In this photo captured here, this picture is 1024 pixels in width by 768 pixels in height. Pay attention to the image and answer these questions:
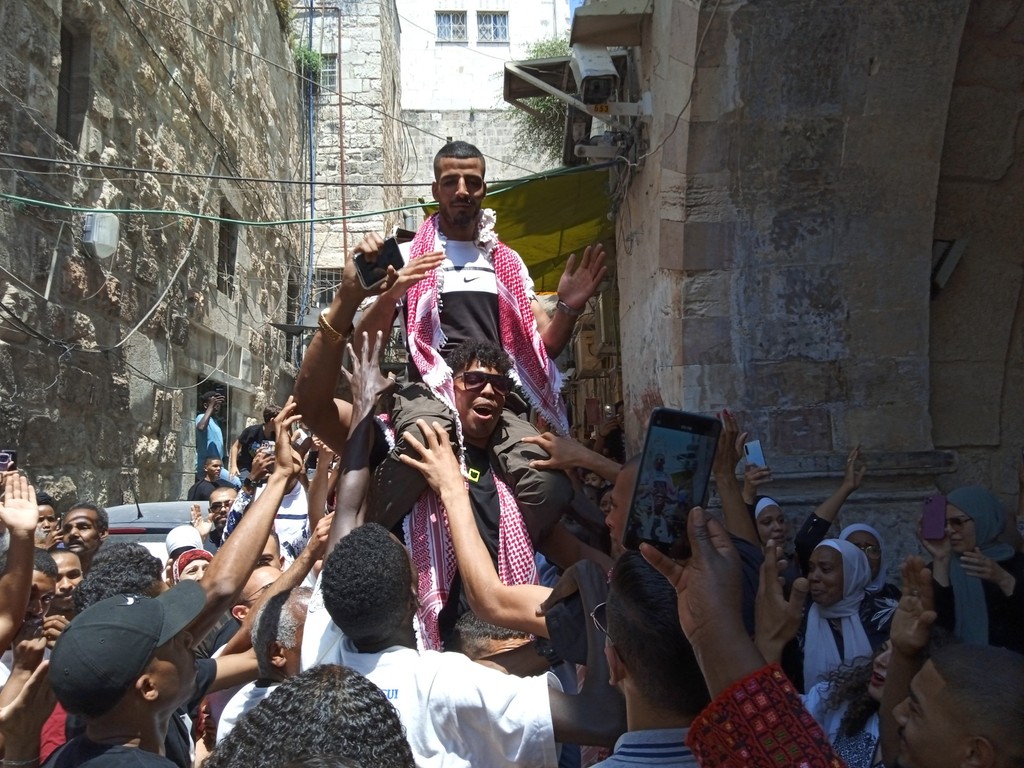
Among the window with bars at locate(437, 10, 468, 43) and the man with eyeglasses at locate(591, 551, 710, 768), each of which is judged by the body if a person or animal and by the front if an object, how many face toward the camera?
1

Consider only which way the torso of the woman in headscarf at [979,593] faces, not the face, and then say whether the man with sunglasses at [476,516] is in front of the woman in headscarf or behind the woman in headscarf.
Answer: in front

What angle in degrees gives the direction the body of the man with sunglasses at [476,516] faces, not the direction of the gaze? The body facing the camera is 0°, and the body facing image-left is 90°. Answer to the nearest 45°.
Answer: approximately 0°

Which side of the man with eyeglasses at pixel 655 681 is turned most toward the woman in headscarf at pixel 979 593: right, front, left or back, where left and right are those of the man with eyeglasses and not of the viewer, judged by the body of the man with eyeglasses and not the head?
right

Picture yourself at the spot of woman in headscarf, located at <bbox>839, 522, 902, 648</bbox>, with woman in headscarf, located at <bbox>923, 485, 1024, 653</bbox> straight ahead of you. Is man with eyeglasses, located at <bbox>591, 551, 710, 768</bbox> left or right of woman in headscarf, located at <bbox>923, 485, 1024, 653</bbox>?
right

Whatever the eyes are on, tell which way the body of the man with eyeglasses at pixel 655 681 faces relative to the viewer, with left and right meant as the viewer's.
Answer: facing away from the viewer and to the left of the viewer

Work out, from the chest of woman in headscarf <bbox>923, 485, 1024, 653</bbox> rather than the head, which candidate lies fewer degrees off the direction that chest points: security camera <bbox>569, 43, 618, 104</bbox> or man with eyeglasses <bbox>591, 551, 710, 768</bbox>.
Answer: the man with eyeglasses

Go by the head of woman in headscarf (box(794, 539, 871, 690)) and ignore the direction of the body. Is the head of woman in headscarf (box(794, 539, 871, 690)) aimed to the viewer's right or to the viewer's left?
to the viewer's left

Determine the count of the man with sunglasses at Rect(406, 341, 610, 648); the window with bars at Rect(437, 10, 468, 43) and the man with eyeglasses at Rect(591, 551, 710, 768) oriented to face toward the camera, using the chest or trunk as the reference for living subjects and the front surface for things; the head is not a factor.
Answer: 2

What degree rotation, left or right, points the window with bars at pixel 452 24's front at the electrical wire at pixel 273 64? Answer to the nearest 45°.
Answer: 0° — it already faces it
